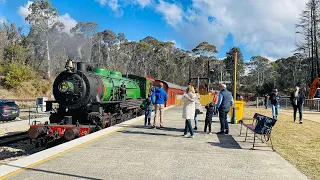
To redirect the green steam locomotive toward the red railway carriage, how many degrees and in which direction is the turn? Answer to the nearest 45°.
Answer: approximately 180°

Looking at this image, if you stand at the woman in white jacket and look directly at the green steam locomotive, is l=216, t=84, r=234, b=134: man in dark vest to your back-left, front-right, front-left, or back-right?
back-right

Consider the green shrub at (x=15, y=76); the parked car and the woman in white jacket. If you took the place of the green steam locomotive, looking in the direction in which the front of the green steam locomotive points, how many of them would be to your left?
1

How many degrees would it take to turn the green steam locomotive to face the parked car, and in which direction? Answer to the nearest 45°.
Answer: approximately 90° to its right

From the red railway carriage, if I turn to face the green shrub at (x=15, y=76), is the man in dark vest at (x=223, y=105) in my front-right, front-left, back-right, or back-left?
back-left

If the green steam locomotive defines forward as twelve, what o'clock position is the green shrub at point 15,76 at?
The green shrub is roughly at 4 o'clock from the green steam locomotive.

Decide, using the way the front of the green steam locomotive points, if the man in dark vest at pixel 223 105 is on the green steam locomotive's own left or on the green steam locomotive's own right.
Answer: on the green steam locomotive's own left

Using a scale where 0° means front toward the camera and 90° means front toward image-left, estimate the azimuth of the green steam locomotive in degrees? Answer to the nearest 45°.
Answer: approximately 45°

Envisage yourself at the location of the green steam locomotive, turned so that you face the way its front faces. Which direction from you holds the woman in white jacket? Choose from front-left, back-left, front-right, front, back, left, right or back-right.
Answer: left
